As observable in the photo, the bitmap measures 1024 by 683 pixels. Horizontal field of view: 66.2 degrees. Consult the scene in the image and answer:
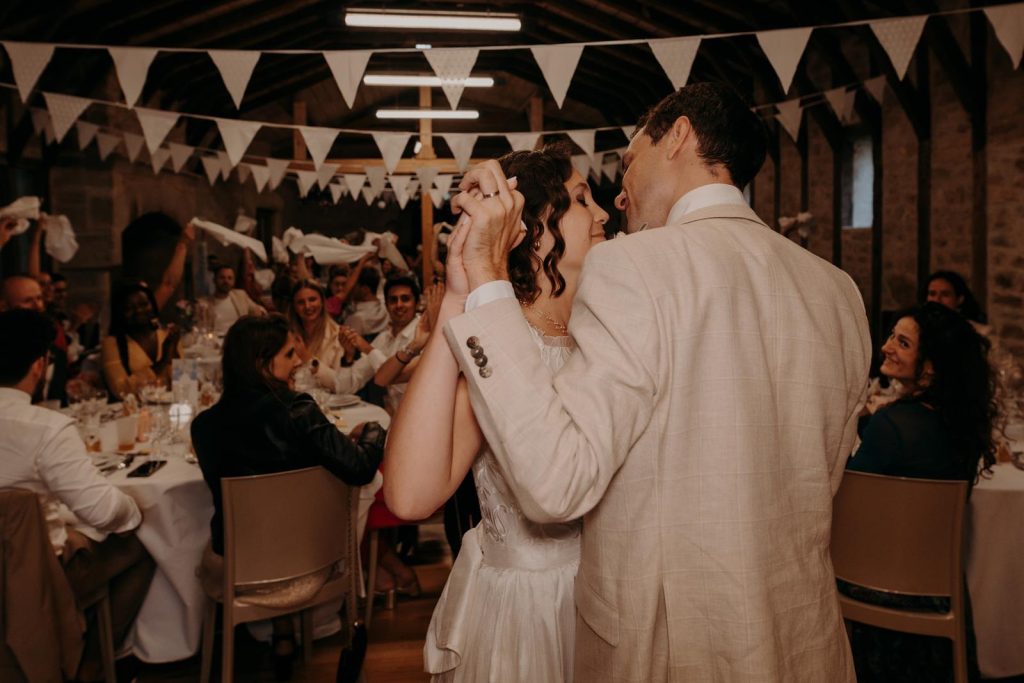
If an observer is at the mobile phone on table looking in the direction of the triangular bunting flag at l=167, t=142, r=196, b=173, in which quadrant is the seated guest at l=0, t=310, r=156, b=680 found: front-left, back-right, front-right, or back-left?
back-left

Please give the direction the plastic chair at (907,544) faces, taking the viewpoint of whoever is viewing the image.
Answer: facing away from the viewer and to the right of the viewer

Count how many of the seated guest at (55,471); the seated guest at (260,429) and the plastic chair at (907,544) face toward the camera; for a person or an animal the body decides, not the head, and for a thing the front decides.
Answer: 0

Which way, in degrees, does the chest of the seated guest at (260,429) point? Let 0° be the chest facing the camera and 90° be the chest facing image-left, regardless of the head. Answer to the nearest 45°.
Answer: approximately 225°

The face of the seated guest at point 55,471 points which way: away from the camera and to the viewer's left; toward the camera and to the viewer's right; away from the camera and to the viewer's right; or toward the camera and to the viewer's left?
away from the camera and to the viewer's right

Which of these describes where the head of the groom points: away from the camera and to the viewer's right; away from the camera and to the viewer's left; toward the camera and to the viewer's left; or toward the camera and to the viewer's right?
away from the camera and to the viewer's left

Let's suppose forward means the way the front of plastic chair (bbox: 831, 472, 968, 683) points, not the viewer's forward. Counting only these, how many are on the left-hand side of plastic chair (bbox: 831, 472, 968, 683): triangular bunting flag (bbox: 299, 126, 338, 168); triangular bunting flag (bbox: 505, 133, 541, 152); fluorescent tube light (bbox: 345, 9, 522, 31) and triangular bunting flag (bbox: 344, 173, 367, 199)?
4

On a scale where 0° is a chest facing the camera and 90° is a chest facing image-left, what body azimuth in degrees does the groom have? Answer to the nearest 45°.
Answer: approximately 135°

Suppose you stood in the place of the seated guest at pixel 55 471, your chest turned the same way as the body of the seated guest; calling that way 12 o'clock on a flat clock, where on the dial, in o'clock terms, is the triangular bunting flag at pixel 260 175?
The triangular bunting flag is roughly at 11 o'clock from the seated guest.

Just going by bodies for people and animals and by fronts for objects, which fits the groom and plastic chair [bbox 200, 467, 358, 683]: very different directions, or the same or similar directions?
same or similar directions

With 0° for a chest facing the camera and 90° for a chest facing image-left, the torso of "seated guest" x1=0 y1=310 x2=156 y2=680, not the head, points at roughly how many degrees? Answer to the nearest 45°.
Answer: approximately 225°

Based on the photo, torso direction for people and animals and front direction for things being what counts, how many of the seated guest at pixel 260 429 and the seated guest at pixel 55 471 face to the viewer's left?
0

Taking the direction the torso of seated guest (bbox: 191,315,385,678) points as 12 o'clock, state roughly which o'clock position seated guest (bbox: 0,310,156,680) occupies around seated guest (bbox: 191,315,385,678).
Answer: seated guest (bbox: 0,310,156,680) is roughly at 7 o'clock from seated guest (bbox: 191,315,385,678).

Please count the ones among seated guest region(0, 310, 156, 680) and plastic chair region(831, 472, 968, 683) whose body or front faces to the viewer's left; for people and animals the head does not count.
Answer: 0

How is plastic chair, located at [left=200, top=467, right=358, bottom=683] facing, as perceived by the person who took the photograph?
facing away from the viewer and to the left of the viewer

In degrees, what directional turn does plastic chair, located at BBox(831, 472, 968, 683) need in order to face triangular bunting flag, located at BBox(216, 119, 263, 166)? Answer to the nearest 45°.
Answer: approximately 90° to its left

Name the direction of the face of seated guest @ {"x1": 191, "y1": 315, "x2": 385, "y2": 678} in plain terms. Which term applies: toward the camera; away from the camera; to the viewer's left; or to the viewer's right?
to the viewer's right
